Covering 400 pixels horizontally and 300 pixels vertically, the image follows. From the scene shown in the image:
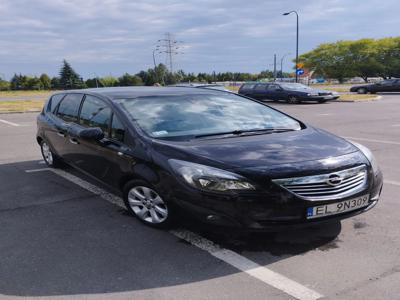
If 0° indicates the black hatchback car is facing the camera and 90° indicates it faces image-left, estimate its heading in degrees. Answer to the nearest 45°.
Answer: approximately 315°

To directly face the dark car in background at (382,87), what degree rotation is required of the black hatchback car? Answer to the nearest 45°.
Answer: approximately 90° to its left

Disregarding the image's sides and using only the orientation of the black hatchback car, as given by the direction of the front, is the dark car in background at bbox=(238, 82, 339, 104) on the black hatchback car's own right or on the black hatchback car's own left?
on the black hatchback car's own left
